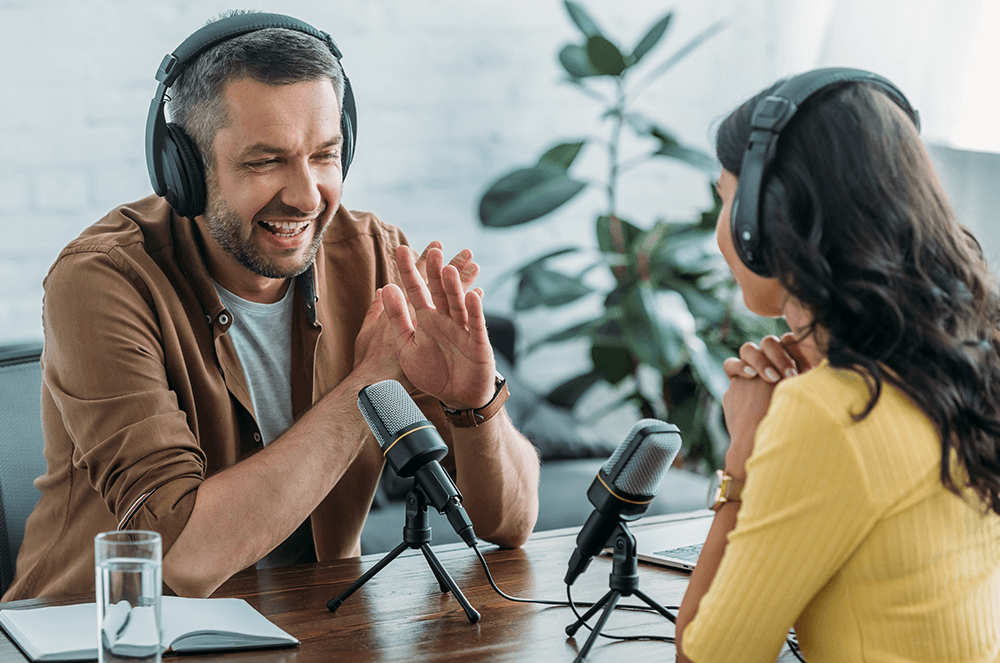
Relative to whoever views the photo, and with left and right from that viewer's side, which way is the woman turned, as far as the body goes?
facing away from the viewer and to the left of the viewer

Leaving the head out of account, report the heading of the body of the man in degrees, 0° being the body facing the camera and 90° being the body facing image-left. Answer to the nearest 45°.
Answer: approximately 315°

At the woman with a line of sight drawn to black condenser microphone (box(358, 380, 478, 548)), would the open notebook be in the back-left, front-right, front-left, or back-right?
front-left

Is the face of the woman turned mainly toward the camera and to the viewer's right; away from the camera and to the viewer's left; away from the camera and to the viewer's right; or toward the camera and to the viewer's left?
away from the camera and to the viewer's left

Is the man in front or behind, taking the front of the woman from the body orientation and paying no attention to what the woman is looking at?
in front
